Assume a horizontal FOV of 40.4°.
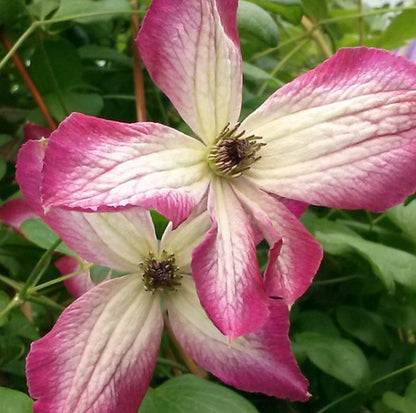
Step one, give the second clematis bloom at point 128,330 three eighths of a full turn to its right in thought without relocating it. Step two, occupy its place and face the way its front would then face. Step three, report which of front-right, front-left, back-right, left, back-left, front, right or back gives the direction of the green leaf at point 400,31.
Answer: right

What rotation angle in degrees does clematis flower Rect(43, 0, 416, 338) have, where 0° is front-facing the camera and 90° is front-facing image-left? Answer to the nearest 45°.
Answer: approximately 0°

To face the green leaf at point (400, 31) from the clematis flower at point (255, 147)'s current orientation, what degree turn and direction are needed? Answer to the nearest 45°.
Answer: approximately 135° to its left

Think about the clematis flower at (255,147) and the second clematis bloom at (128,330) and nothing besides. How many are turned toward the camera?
2

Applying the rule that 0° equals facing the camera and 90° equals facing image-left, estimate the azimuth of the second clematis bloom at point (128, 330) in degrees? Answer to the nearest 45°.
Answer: approximately 0°
